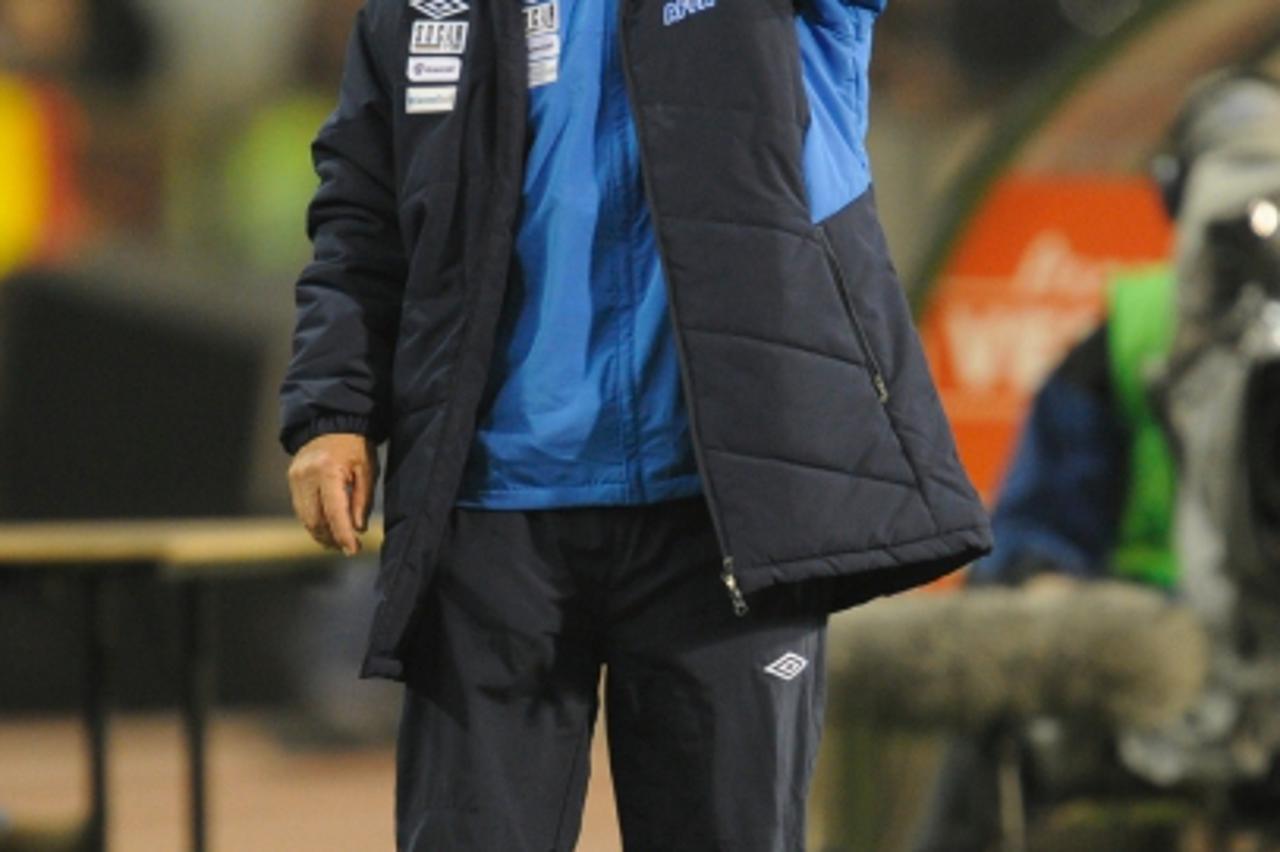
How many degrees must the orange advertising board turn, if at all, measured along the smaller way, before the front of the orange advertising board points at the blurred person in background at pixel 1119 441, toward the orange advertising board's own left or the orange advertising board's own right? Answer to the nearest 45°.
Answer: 0° — it already faces them

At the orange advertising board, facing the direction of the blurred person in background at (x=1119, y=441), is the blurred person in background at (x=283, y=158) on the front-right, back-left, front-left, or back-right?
back-right

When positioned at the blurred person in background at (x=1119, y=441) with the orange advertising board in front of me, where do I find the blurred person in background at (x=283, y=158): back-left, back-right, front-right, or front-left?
front-left

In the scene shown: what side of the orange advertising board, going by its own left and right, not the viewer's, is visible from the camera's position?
front

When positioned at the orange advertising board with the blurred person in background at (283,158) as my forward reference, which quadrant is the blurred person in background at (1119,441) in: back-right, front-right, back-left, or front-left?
back-left

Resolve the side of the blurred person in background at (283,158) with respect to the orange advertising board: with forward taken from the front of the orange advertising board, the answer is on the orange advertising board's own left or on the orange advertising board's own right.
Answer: on the orange advertising board's own right

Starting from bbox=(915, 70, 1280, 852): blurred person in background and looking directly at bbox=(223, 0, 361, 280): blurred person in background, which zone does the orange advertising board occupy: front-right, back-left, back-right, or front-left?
front-right
